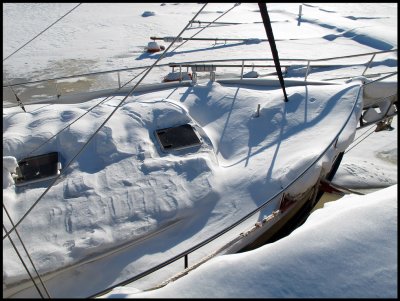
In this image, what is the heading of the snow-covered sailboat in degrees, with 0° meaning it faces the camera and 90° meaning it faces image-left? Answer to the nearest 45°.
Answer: approximately 225°
